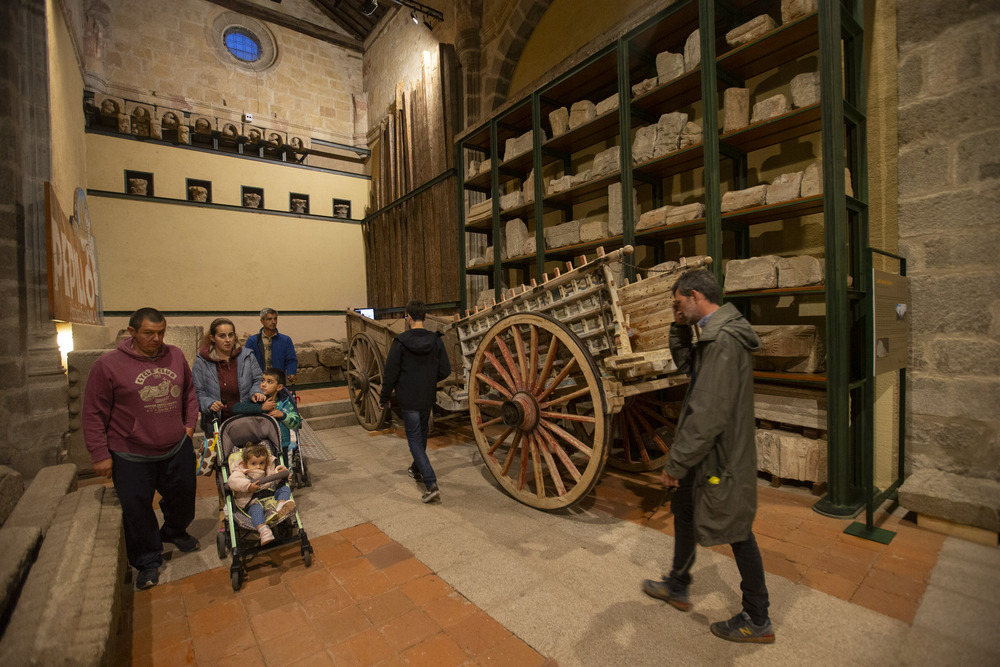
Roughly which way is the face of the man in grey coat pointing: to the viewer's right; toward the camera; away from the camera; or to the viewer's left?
to the viewer's left

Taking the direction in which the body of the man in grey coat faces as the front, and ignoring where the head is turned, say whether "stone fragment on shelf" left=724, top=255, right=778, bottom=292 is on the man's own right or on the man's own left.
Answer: on the man's own right

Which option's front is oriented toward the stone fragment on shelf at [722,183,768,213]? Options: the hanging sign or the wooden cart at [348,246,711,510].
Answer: the hanging sign

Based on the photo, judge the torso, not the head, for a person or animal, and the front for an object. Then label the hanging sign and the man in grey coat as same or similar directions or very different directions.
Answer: very different directions

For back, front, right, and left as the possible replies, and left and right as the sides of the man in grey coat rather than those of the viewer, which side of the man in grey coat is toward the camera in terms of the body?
left

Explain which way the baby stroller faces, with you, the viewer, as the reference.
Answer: facing the viewer and to the right of the viewer

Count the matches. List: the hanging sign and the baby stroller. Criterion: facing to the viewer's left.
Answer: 0

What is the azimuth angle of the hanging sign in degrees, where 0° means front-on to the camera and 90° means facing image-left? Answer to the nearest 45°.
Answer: approximately 315°

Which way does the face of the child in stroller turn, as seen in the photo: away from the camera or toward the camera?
toward the camera

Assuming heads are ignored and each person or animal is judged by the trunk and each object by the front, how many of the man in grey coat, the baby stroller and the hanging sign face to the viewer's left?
1

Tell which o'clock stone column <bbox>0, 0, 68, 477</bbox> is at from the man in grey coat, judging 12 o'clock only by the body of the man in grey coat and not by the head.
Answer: The stone column is roughly at 12 o'clock from the man in grey coat.

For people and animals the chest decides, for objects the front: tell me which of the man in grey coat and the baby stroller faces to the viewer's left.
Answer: the man in grey coat

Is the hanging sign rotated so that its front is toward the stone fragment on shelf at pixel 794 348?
yes

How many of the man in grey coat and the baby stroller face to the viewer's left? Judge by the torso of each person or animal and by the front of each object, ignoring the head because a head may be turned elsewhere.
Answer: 1
